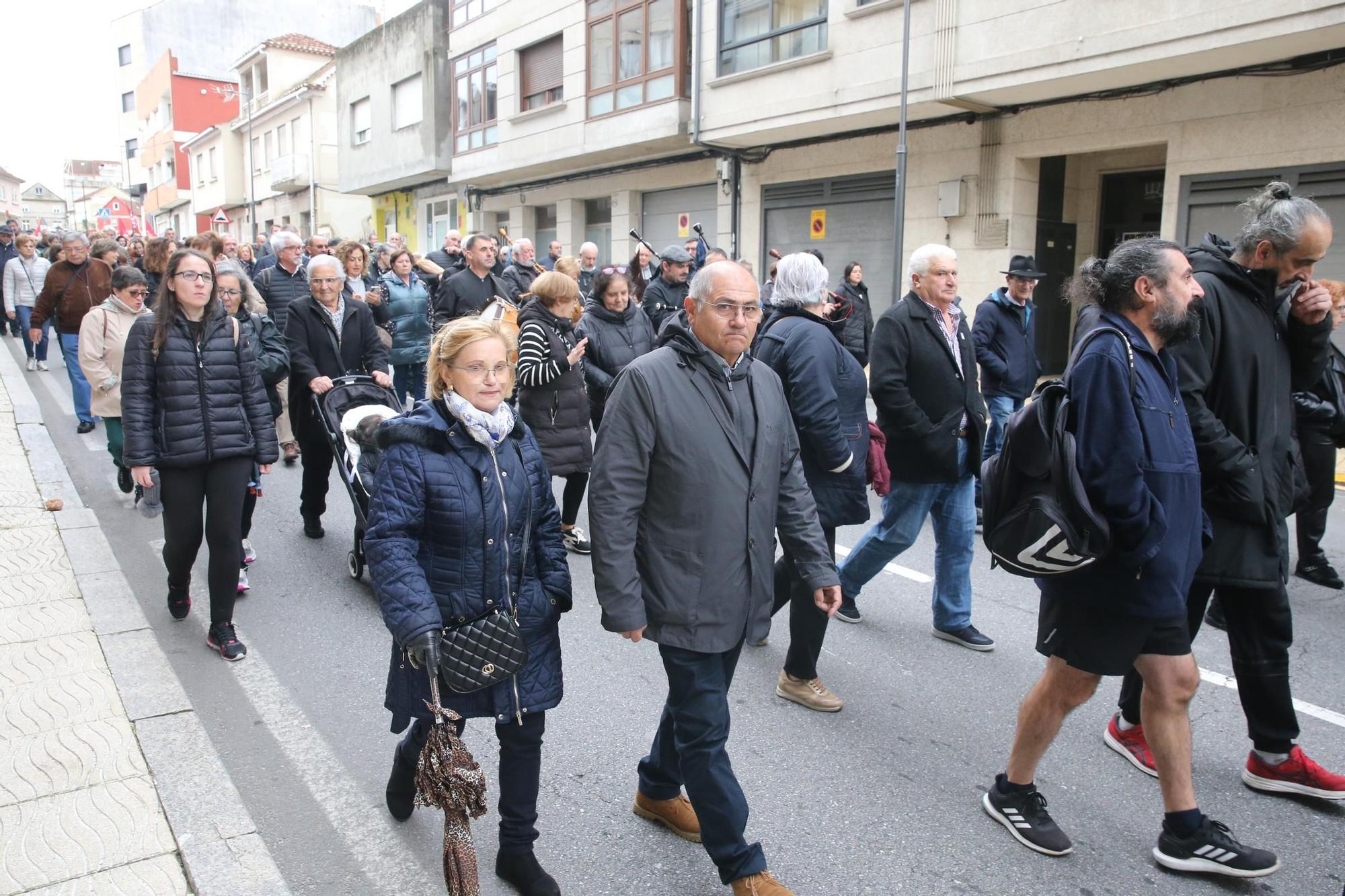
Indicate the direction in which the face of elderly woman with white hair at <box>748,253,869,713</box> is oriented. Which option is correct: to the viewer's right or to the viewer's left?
to the viewer's right

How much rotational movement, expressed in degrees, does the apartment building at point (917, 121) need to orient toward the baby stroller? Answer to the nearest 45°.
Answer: approximately 45° to its left

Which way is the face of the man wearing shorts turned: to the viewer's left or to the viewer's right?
to the viewer's right

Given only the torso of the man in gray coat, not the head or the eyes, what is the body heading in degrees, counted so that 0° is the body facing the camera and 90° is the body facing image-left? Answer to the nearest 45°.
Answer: approximately 315°

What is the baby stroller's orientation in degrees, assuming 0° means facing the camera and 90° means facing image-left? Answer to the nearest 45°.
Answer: approximately 315°

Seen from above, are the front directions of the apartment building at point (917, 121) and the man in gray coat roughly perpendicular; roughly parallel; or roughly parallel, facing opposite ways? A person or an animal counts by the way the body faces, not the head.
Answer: roughly perpendicular
